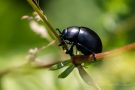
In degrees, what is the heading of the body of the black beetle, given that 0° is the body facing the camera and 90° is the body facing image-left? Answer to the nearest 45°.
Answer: approximately 90°
